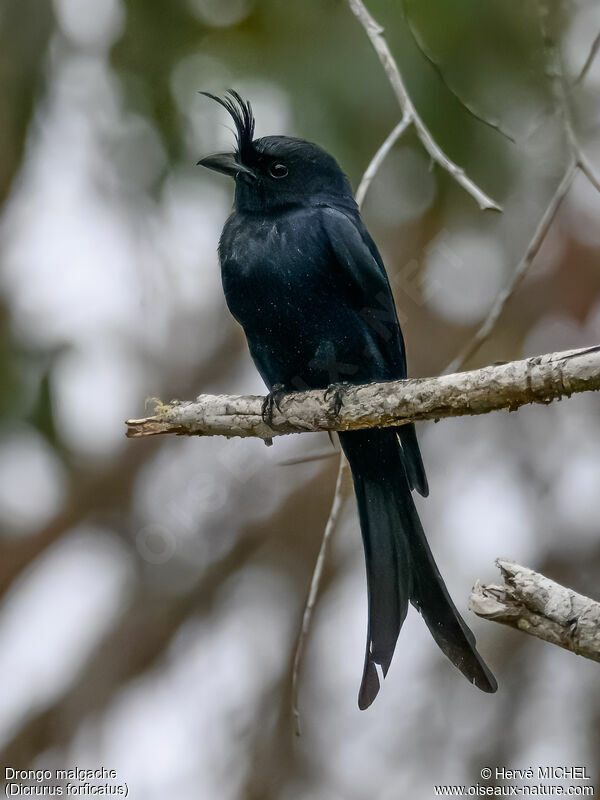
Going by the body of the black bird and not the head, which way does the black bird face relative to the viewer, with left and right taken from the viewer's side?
facing the viewer and to the left of the viewer
